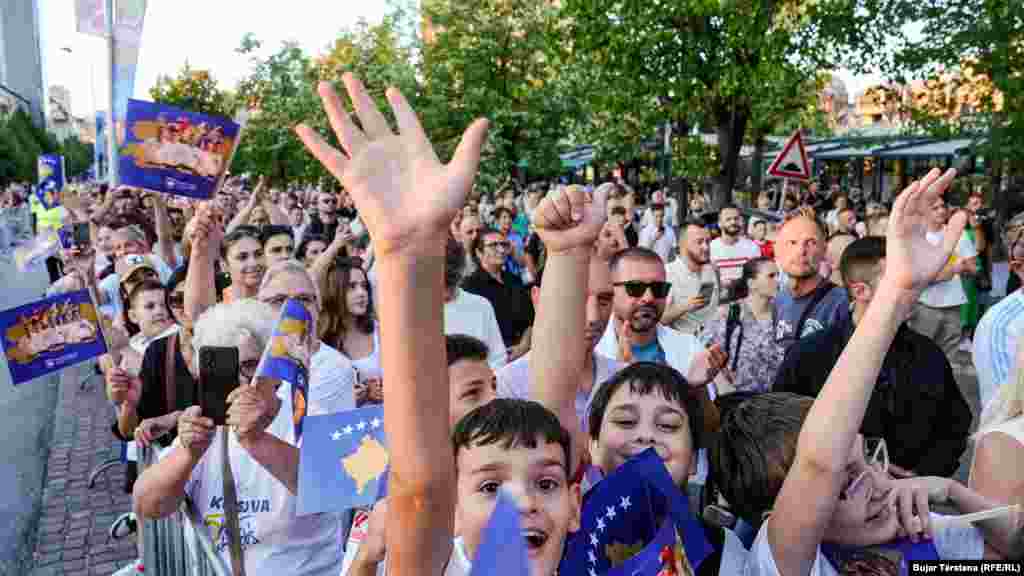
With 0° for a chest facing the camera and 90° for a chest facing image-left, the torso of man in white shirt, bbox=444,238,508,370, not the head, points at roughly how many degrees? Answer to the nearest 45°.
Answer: approximately 45°

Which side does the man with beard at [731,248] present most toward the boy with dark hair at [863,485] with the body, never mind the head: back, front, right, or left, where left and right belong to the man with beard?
front

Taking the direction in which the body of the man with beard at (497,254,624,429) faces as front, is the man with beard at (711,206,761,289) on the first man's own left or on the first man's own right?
on the first man's own left

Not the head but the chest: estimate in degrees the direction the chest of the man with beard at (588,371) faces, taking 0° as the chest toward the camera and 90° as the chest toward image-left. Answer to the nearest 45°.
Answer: approximately 315°

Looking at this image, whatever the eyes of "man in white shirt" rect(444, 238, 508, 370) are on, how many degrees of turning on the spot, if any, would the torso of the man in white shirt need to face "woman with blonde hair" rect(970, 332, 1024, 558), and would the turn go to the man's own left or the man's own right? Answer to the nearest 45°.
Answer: approximately 90° to the man's own left

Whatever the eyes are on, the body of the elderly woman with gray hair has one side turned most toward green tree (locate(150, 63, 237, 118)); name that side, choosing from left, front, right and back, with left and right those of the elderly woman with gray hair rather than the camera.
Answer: back

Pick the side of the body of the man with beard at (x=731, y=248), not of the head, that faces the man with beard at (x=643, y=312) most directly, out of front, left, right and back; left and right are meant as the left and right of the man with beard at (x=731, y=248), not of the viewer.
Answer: front

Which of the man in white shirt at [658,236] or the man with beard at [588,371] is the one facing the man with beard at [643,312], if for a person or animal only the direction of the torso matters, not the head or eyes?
the man in white shirt

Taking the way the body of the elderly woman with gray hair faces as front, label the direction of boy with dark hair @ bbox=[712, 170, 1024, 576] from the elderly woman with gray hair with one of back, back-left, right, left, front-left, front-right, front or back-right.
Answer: front-left

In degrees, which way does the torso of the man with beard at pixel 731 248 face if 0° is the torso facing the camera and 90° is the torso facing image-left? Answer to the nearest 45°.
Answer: approximately 0°
